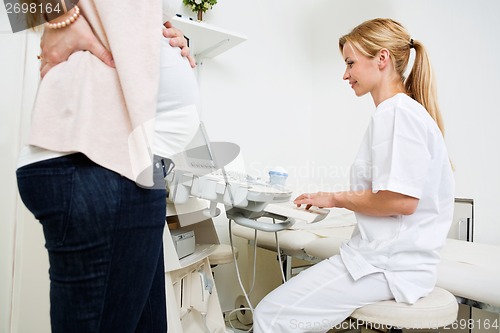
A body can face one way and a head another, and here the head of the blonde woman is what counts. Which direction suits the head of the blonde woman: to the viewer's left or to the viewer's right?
to the viewer's left

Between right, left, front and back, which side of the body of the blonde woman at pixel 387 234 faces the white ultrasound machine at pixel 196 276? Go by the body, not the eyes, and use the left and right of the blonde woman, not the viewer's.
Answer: front

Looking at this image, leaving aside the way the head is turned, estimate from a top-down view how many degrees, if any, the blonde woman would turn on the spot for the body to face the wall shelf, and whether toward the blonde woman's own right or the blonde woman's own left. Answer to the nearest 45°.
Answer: approximately 45° to the blonde woman's own right

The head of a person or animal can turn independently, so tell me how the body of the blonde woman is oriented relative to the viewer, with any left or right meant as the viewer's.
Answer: facing to the left of the viewer

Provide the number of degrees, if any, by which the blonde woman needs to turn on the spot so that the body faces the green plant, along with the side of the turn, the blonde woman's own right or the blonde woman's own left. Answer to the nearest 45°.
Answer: approximately 45° to the blonde woman's own right
